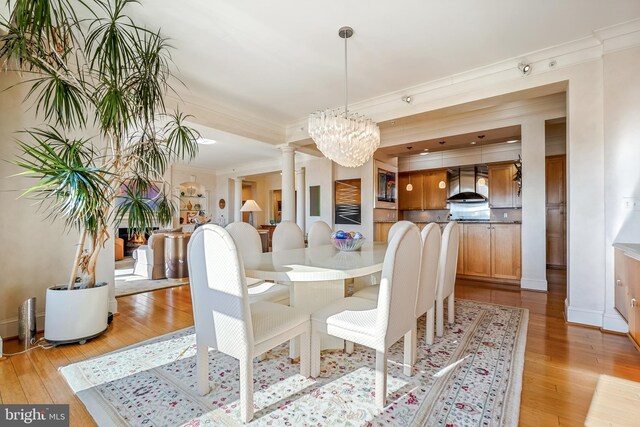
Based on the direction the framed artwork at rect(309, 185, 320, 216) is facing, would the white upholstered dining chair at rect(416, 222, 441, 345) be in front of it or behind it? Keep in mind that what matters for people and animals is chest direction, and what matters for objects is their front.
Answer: in front

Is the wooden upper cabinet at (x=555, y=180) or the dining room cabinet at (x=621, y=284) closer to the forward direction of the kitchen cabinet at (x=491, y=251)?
the dining room cabinet

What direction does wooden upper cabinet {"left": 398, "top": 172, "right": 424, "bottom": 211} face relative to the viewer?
toward the camera

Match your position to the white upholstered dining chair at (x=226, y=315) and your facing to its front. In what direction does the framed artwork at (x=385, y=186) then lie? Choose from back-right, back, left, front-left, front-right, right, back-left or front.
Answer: front

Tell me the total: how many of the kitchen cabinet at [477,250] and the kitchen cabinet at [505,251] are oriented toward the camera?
2

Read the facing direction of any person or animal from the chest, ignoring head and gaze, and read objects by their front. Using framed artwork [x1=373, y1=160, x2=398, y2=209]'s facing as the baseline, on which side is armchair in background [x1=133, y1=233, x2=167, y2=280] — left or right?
on its right

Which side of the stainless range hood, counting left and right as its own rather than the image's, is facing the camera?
front

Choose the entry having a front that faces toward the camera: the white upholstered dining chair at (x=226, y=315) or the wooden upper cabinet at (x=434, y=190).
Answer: the wooden upper cabinet

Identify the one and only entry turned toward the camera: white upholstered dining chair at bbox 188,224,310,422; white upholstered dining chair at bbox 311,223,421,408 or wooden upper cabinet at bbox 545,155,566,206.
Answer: the wooden upper cabinet

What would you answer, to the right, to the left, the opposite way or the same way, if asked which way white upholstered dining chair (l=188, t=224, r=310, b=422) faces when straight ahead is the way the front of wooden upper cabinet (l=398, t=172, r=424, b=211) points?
the opposite way

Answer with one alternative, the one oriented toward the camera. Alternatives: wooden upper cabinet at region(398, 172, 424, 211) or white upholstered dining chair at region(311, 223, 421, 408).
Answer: the wooden upper cabinet

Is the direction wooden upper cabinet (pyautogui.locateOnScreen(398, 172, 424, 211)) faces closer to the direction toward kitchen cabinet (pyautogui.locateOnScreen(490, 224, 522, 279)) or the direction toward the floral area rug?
the floral area rug

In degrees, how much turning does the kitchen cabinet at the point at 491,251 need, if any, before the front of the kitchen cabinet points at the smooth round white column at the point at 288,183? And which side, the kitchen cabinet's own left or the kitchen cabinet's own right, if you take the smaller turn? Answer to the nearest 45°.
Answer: approximately 90° to the kitchen cabinet's own right

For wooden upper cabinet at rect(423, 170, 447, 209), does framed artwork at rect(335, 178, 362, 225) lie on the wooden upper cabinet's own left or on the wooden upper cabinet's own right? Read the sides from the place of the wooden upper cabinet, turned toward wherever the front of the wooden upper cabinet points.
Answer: on the wooden upper cabinet's own right

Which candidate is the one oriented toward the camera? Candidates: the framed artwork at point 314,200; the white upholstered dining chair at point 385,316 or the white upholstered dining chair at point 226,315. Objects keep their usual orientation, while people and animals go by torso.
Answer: the framed artwork

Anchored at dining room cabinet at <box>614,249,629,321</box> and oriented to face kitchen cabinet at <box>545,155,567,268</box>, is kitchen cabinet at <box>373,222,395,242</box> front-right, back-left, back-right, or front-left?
front-left

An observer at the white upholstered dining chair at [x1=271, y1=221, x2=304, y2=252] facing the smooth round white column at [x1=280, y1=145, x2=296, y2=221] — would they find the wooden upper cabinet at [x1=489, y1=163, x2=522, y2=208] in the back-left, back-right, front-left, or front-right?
front-right
